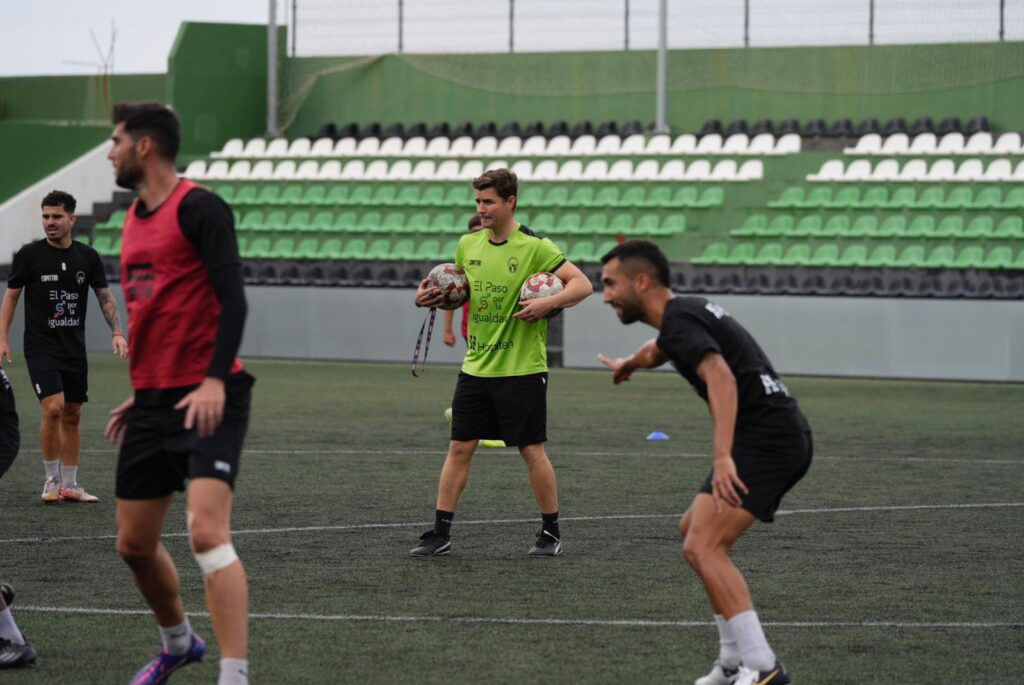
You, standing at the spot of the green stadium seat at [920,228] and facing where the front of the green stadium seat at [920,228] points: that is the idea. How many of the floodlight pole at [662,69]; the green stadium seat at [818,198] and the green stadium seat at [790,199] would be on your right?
3

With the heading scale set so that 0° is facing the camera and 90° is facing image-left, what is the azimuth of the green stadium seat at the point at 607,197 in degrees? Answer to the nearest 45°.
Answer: approximately 45°

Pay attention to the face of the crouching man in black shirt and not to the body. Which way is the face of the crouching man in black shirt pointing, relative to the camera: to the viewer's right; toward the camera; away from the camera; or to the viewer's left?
to the viewer's left

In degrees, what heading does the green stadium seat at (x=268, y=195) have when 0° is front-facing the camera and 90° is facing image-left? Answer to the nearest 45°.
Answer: approximately 45°

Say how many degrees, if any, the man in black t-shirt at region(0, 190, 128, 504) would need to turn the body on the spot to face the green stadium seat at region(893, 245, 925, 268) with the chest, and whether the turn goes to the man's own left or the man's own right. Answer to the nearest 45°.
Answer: approximately 135° to the man's own left

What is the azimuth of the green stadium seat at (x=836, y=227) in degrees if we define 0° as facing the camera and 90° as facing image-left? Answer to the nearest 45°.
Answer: approximately 45°

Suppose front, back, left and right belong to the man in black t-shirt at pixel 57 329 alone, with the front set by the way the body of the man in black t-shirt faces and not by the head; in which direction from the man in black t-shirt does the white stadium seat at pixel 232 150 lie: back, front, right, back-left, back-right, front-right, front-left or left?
back

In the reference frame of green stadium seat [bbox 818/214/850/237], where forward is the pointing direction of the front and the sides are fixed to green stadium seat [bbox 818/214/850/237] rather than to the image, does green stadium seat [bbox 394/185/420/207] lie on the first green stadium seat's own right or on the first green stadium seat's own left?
on the first green stadium seat's own right

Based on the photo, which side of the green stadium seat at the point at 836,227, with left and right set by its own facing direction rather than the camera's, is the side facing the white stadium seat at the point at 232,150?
right

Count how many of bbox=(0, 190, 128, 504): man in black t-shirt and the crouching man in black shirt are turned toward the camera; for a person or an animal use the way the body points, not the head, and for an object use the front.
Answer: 1

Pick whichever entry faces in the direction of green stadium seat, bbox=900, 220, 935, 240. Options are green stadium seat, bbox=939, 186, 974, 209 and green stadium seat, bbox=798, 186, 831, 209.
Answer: green stadium seat, bbox=939, 186, 974, 209

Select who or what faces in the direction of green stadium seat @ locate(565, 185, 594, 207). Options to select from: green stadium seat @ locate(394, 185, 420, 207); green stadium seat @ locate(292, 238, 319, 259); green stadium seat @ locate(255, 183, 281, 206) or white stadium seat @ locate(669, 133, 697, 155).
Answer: the white stadium seat
